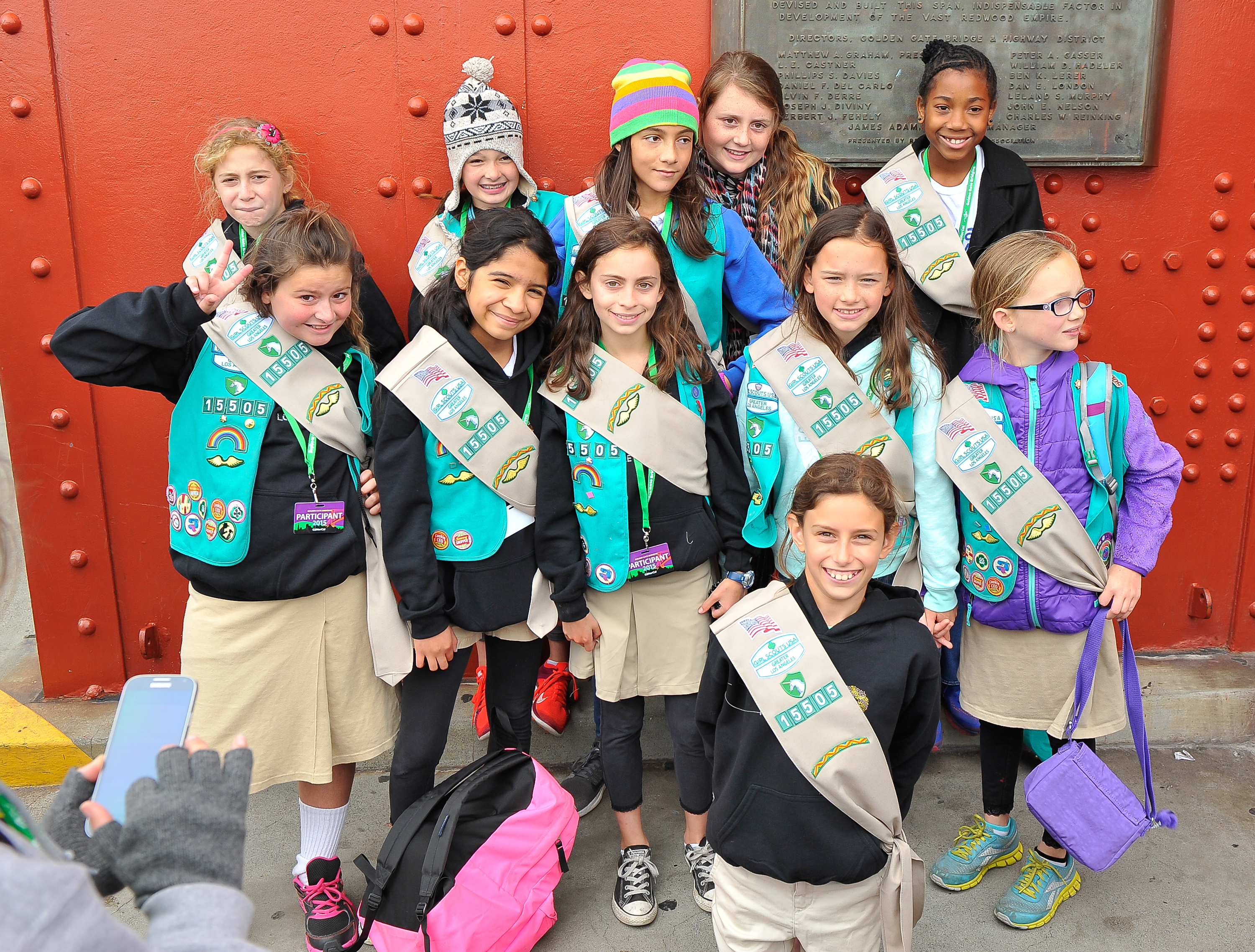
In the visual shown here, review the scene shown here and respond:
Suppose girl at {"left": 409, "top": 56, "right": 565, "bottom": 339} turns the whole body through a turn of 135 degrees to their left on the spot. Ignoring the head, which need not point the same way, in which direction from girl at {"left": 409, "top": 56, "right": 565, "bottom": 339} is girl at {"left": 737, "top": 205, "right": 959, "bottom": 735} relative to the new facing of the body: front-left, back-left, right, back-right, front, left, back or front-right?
right

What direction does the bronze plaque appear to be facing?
toward the camera

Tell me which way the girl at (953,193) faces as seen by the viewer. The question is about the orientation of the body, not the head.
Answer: toward the camera

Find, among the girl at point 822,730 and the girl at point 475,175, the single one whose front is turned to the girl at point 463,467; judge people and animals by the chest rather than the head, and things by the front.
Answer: the girl at point 475,175

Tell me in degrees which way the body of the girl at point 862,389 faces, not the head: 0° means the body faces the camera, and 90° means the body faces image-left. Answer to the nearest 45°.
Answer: approximately 0°
